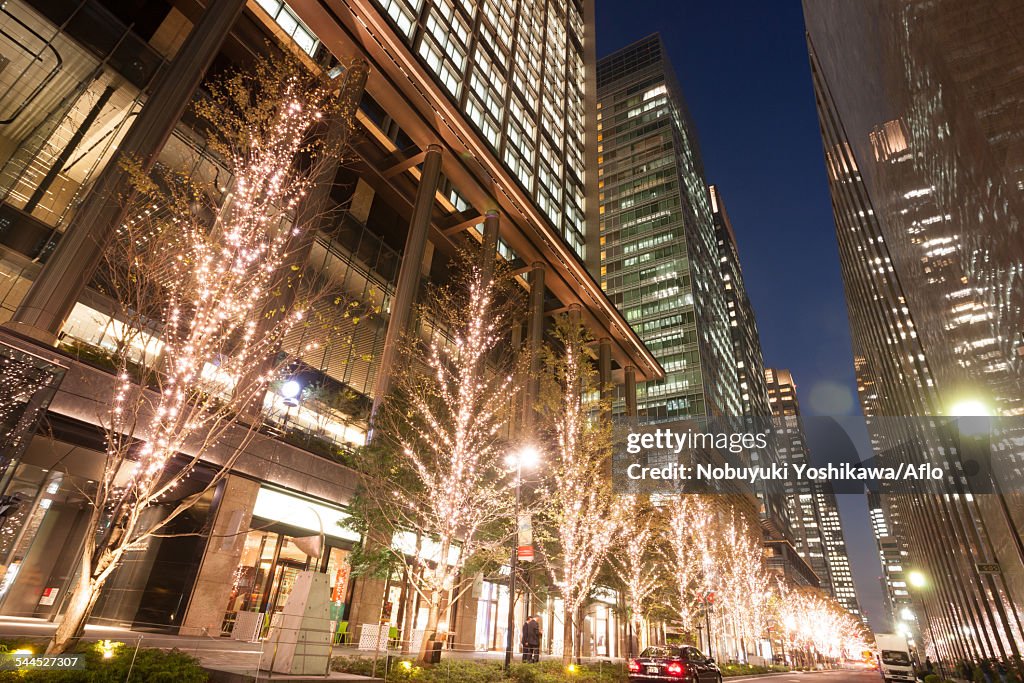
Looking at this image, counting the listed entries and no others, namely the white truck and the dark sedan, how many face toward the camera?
1

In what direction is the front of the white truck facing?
toward the camera

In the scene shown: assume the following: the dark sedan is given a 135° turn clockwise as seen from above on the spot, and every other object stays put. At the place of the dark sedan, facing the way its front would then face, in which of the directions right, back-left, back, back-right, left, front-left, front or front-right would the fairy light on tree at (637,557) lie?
back

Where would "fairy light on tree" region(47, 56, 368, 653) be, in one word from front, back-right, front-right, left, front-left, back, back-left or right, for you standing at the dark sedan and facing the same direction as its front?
back

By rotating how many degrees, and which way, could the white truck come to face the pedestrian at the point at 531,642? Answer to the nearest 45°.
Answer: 0° — it already faces them

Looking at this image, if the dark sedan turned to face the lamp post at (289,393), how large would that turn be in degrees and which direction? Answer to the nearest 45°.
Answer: approximately 180°

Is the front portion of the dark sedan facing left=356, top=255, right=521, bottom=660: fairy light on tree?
no

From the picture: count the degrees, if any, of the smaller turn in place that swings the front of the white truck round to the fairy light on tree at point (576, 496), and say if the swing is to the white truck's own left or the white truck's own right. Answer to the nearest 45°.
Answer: approximately 45° to the white truck's own right

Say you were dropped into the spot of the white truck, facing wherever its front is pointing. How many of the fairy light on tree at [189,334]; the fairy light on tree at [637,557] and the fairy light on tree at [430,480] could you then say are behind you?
0

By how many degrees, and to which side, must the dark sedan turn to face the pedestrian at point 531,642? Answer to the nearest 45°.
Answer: approximately 135° to its left

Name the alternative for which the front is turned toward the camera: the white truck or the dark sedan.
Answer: the white truck

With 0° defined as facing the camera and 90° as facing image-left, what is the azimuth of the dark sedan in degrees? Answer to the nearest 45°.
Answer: approximately 225°
